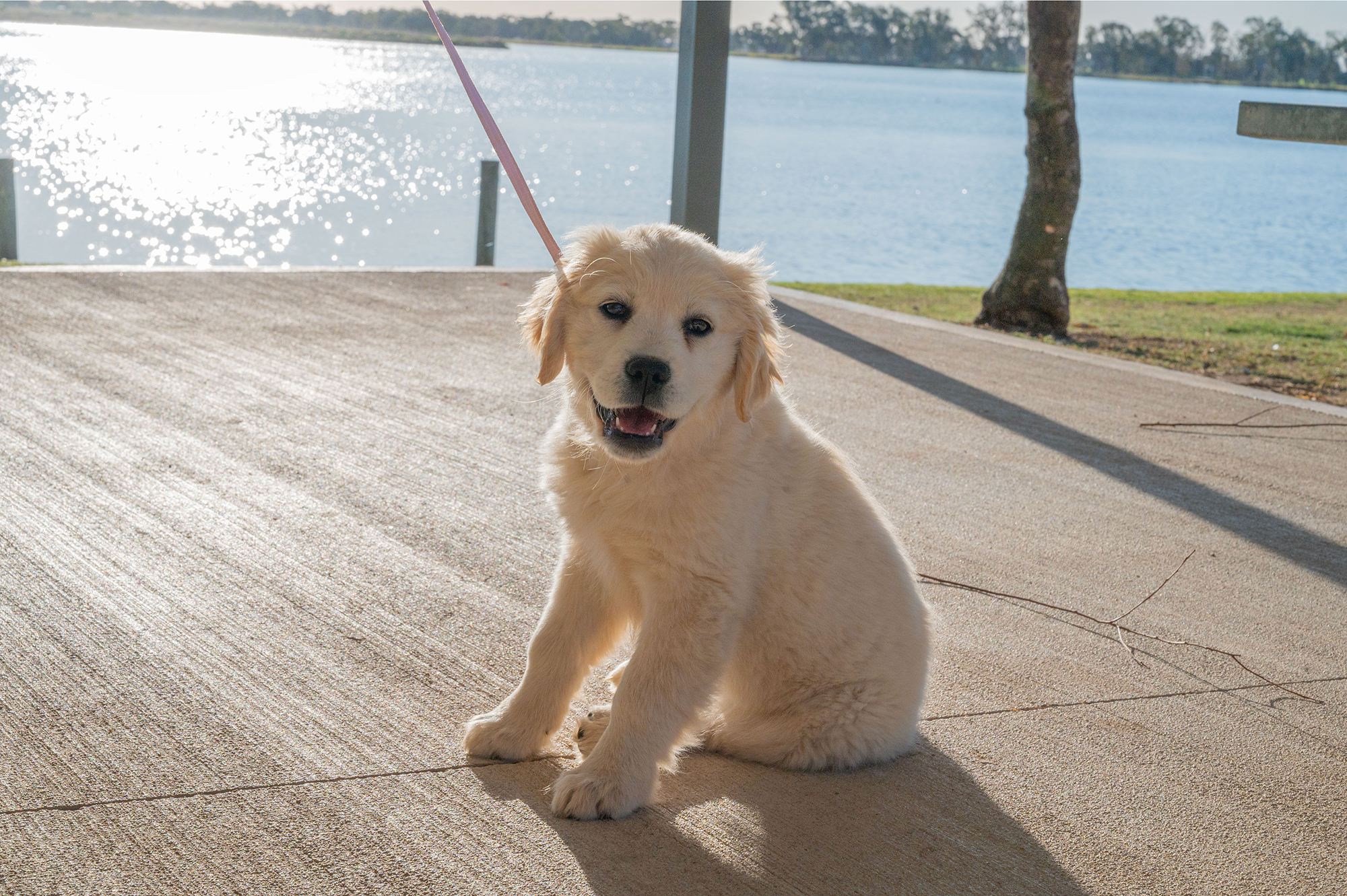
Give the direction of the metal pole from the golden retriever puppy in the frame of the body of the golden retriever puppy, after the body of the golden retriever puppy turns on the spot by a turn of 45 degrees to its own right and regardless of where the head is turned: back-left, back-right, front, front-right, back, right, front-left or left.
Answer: right

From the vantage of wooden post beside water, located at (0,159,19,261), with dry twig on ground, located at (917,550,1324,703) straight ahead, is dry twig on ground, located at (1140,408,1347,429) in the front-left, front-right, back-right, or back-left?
front-left

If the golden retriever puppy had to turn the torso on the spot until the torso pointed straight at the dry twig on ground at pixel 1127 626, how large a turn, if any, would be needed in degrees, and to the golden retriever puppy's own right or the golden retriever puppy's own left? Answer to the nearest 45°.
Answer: approximately 180°

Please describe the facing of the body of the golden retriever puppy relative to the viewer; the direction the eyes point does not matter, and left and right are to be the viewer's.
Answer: facing the viewer and to the left of the viewer

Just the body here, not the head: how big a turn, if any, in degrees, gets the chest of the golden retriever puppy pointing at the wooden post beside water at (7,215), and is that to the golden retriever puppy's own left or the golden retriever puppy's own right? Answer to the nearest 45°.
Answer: approximately 90° to the golden retriever puppy's own right
